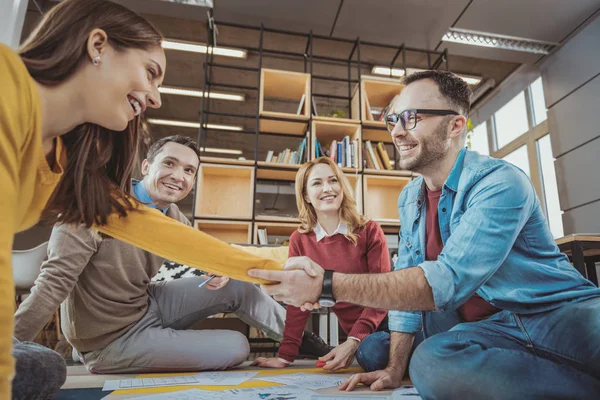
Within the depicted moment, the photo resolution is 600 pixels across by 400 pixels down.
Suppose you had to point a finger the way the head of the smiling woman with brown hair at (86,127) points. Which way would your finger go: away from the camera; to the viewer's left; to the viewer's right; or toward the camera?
to the viewer's right

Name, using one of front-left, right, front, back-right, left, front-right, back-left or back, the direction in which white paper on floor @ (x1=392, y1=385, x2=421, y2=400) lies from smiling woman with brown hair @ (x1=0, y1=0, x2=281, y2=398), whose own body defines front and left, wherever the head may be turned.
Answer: front

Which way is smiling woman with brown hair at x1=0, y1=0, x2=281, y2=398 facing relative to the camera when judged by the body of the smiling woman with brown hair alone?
to the viewer's right

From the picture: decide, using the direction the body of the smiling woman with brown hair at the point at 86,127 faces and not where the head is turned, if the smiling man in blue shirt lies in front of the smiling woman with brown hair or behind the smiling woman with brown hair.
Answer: in front

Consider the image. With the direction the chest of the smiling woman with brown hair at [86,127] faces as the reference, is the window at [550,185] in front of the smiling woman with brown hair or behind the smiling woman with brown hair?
in front

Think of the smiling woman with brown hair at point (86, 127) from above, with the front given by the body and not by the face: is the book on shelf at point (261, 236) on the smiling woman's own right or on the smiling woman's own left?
on the smiling woman's own left

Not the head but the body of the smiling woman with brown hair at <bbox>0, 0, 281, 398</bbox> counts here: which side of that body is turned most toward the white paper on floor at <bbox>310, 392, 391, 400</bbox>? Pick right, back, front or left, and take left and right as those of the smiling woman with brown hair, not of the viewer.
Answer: front
